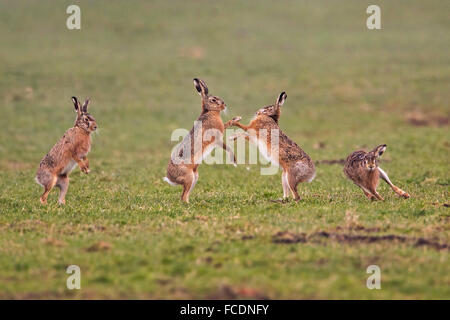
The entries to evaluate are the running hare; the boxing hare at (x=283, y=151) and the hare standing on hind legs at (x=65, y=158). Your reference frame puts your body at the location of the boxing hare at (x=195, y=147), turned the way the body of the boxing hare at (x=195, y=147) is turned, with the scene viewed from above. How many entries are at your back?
1

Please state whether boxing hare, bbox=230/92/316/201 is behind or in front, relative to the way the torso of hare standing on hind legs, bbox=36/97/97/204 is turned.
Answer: in front

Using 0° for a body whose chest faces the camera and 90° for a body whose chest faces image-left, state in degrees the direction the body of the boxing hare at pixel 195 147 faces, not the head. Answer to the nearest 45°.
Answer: approximately 270°

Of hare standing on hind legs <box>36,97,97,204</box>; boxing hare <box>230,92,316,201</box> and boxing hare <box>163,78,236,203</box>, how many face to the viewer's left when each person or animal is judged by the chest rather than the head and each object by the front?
1

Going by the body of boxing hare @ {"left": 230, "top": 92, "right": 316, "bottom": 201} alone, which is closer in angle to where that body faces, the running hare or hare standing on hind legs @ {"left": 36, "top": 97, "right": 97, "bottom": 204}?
the hare standing on hind legs

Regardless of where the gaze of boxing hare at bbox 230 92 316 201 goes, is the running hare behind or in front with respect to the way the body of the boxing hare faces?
behind

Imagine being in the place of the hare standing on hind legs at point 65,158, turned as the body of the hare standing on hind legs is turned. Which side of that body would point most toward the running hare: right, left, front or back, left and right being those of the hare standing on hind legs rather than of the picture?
front

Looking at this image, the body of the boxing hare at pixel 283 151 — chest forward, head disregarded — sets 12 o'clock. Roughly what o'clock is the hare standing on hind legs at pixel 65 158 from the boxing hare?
The hare standing on hind legs is roughly at 12 o'clock from the boxing hare.

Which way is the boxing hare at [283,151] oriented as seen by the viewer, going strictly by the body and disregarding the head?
to the viewer's left

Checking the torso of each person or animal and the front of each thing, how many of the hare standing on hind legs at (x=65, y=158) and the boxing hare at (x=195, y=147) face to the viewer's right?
2

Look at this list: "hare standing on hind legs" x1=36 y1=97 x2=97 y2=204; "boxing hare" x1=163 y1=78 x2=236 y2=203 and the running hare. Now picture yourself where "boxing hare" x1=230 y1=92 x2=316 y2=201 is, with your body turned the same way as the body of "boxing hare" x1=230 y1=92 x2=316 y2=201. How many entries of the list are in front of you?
2

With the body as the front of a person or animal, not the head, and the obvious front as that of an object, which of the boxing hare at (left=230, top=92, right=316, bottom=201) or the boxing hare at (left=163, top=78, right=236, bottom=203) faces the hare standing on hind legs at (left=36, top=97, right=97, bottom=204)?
the boxing hare at (left=230, top=92, right=316, bottom=201)

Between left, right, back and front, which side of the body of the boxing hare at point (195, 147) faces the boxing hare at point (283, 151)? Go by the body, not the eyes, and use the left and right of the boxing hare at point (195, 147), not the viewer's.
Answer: front

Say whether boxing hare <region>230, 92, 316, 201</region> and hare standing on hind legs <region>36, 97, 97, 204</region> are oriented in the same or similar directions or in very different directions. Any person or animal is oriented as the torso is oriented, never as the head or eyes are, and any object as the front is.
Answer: very different directions

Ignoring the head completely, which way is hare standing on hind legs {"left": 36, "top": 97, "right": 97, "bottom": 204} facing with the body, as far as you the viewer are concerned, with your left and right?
facing to the right of the viewer
